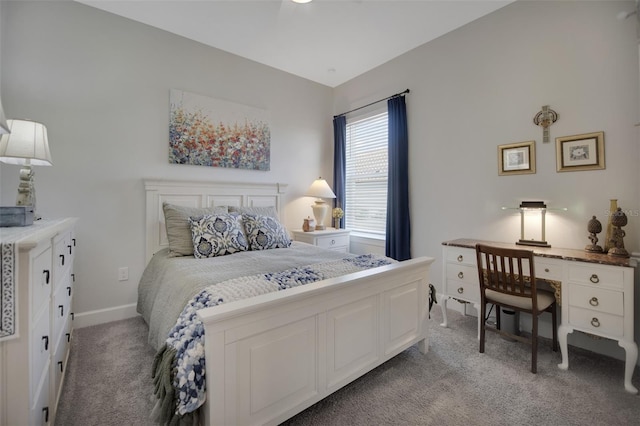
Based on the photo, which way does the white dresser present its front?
to the viewer's right

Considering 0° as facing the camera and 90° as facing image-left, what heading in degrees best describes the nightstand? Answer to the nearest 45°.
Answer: approximately 315°

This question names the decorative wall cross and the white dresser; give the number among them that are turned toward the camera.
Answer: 1

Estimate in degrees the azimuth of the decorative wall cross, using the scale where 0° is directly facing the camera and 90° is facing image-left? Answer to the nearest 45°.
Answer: approximately 0°

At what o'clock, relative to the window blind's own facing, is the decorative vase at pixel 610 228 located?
The decorative vase is roughly at 9 o'clock from the window blind.

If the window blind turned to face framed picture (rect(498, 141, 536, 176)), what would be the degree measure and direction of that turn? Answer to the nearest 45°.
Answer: approximately 90° to its left

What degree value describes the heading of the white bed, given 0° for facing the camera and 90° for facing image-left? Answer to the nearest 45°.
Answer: approximately 315°

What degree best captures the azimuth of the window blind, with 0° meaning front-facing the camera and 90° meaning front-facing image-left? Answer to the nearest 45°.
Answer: approximately 45°

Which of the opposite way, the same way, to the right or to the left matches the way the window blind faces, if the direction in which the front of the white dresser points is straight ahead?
the opposite way

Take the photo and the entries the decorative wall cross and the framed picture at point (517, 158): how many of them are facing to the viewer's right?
0

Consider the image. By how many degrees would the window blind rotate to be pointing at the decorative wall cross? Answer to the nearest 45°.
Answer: approximately 90° to its left

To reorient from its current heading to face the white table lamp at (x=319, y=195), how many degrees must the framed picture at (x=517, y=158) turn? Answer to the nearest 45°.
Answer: approximately 45° to its right

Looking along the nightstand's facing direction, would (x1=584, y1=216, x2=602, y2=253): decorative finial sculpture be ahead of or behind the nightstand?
ahead

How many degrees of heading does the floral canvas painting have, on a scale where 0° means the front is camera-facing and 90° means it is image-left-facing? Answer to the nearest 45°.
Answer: approximately 315°
